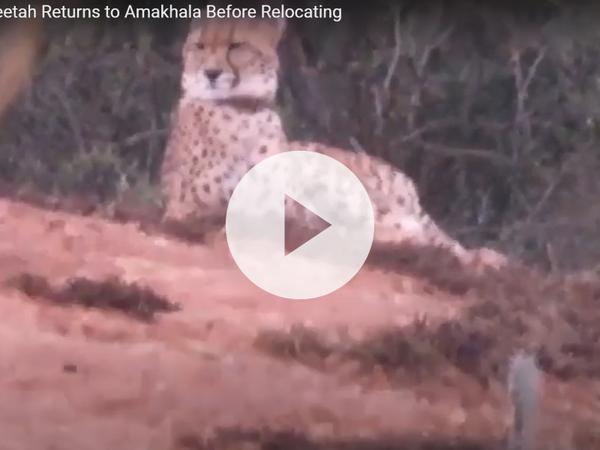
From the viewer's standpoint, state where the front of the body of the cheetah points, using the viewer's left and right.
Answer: facing the viewer and to the left of the viewer
